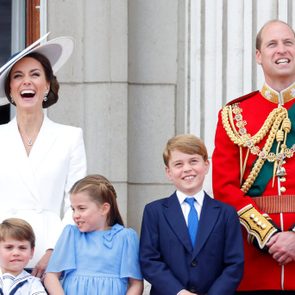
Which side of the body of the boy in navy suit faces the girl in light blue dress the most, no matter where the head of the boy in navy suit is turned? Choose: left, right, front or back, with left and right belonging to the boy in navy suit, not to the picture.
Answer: right

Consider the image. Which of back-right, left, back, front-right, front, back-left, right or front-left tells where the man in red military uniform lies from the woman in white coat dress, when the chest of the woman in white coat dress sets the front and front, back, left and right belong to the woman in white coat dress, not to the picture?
left

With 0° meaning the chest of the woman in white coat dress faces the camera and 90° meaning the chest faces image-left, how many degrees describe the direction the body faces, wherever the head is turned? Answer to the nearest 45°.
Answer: approximately 0°

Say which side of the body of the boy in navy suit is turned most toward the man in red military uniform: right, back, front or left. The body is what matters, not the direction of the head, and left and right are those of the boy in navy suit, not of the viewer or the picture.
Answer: left

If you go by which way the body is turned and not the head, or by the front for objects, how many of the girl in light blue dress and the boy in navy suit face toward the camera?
2

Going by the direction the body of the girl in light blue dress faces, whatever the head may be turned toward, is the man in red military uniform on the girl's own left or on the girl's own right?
on the girl's own left

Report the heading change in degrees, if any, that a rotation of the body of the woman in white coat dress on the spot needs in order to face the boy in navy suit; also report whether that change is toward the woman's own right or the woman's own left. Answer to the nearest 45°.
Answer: approximately 90° to the woman's own left

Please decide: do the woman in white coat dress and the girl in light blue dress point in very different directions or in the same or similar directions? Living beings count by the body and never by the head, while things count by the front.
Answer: same or similar directions

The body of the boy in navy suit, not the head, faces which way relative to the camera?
toward the camera

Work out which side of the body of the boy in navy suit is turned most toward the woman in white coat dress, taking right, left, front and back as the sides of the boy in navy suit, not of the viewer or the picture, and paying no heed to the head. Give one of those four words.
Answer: right

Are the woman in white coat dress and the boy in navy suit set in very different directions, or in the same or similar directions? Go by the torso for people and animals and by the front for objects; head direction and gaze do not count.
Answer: same or similar directions

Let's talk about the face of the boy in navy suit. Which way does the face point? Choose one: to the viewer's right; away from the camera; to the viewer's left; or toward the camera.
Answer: toward the camera

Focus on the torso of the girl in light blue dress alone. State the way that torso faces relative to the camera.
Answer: toward the camera
